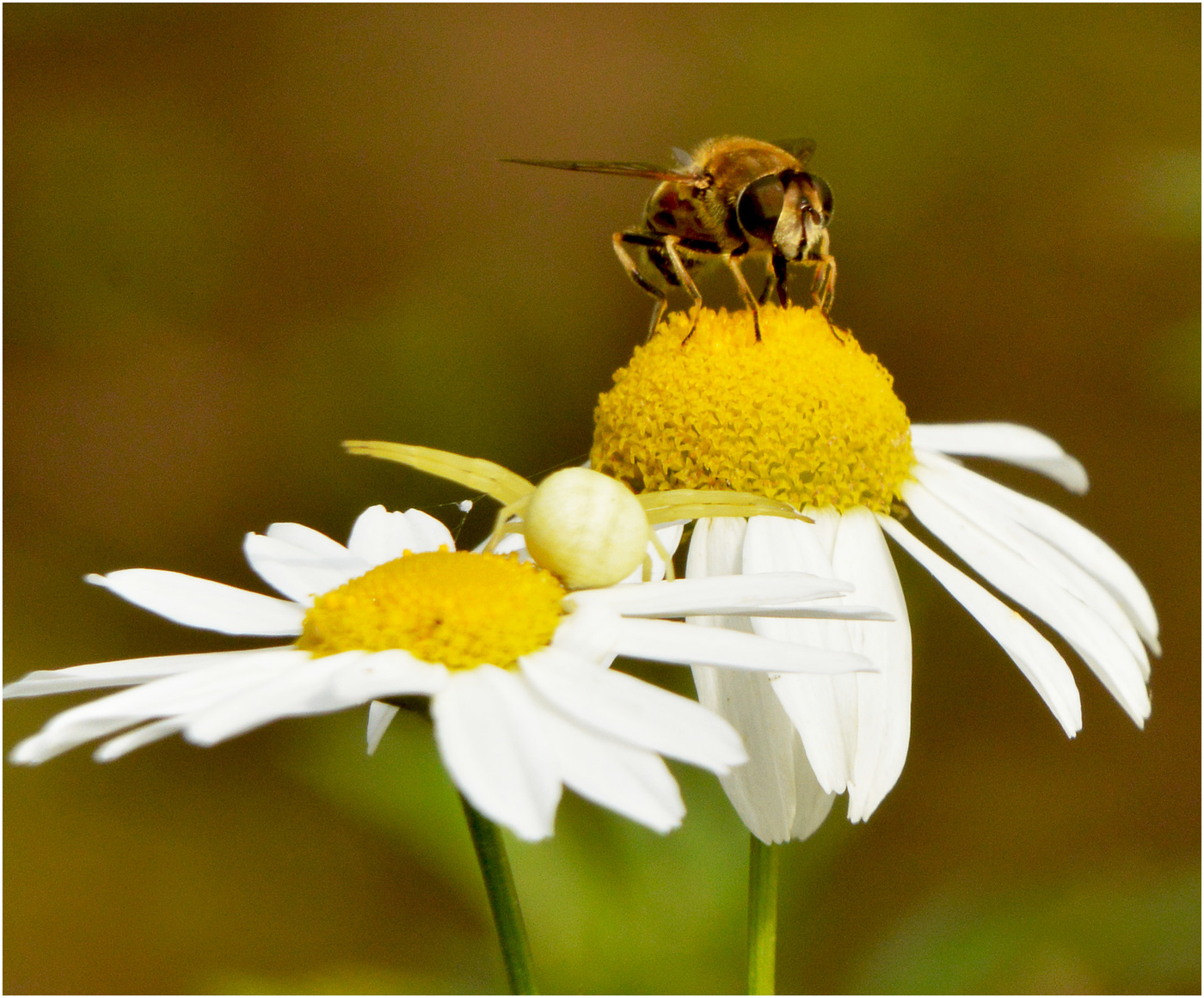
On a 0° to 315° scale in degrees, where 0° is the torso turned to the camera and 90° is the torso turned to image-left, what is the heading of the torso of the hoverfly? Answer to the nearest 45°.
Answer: approximately 315°
